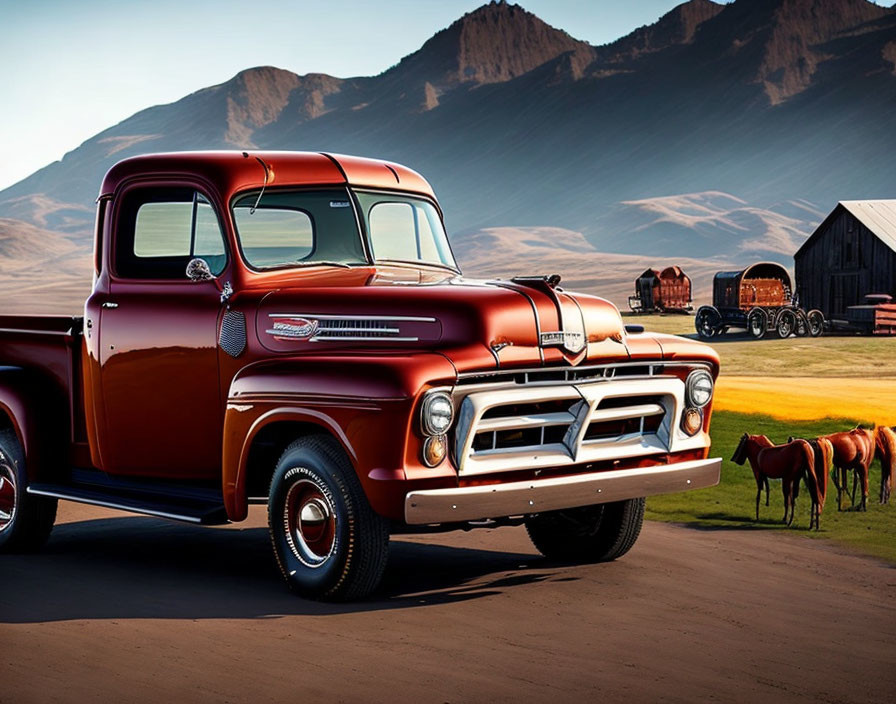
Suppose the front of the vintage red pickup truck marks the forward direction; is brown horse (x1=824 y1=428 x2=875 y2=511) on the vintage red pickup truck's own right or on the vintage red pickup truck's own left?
on the vintage red pickup truck's own left

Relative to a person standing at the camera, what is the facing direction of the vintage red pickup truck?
facing the viewer and to the right of the viewer

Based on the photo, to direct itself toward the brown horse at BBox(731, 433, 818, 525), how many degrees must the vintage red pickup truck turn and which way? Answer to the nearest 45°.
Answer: approximately 90° to its left

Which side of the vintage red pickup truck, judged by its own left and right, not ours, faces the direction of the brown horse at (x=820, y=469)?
left

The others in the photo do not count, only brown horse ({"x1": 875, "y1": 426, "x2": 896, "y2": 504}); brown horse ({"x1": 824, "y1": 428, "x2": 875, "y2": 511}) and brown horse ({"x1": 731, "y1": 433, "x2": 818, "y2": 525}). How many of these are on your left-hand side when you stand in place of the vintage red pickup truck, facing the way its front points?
3

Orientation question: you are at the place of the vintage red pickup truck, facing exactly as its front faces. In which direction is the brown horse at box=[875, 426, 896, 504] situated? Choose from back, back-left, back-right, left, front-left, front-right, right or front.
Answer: left
